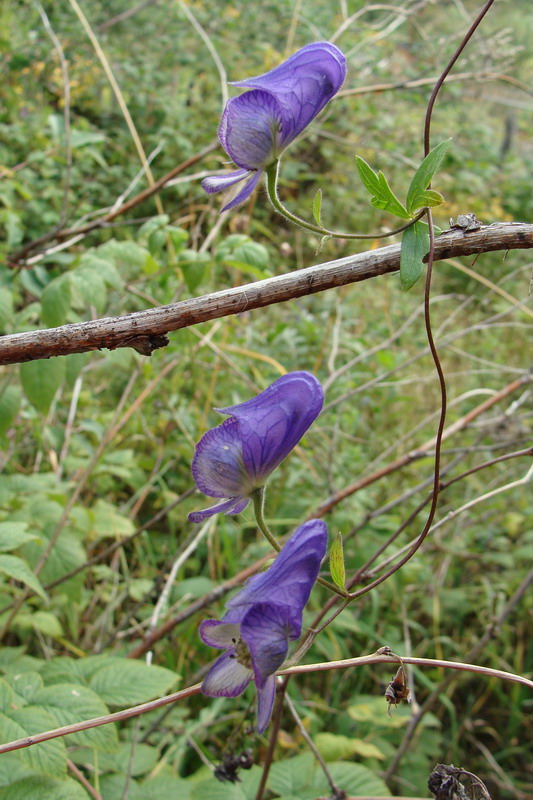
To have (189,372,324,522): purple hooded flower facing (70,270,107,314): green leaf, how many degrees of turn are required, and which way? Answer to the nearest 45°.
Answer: approximately 45° to its right

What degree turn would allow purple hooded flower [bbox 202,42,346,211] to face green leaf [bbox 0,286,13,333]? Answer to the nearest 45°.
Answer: approximately 45° to its right

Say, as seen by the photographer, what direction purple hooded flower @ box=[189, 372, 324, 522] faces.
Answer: facing to the left of the viewer

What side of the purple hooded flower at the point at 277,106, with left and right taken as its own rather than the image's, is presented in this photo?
left

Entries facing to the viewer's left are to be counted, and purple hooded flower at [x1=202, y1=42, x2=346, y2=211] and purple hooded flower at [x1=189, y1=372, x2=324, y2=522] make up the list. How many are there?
2
